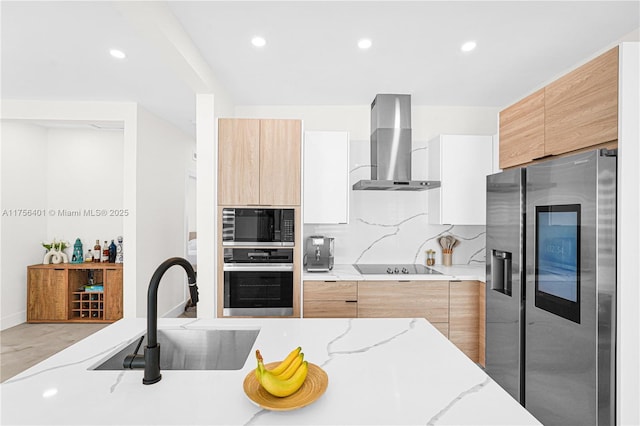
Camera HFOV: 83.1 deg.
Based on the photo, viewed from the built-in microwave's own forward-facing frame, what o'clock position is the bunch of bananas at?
The bunch of bananas is roughly at 12 o'clock from the built-in microwave.

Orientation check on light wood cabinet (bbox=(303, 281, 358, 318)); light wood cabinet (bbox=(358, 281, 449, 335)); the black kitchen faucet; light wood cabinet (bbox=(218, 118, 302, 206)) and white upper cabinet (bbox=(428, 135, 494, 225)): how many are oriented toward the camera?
4

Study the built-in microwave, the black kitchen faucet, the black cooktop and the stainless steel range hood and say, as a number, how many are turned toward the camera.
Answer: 3

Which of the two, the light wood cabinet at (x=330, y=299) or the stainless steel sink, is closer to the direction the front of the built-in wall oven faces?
the stainless steel sink

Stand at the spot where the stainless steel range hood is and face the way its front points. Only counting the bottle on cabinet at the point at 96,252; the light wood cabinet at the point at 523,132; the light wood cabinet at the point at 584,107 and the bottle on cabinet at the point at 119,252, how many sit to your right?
2

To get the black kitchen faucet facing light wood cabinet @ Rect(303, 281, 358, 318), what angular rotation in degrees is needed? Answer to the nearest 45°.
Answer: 0° — it already faces it

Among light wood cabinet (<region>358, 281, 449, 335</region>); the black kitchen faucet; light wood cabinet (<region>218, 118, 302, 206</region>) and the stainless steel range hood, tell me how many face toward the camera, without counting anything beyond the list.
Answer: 3
